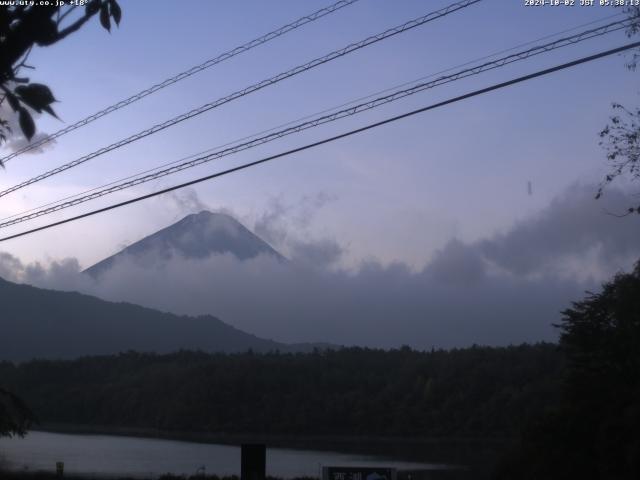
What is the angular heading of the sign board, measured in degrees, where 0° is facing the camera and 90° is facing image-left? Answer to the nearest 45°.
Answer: approximately 0°

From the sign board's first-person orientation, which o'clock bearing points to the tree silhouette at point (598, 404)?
The tree silhouette is roughly at 7 o'clock from the sign board.

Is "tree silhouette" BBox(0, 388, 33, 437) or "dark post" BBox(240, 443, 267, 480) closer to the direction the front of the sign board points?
the dark post

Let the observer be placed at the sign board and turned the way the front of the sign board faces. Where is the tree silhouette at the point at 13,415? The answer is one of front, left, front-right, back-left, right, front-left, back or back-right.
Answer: back-right

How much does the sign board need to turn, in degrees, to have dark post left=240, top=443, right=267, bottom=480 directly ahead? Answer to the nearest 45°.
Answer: approximately 45° to its right
